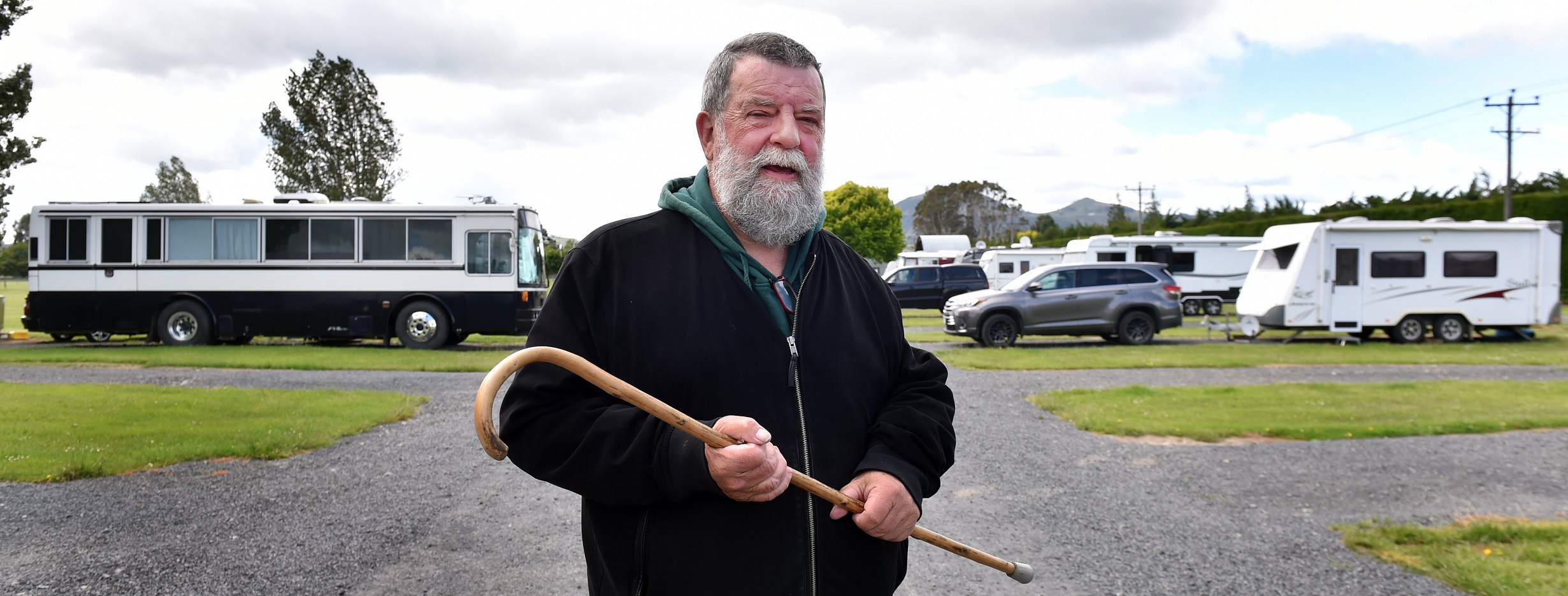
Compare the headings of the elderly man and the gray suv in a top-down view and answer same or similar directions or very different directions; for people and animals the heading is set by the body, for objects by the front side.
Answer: very different directions

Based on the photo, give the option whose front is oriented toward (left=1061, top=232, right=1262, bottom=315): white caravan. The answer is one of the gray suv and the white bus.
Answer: the white bus

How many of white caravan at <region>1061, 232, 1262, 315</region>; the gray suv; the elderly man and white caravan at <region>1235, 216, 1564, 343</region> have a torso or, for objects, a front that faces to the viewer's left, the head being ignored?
3

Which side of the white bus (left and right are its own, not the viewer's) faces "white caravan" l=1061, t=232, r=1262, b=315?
front

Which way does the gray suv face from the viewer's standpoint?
to the viewer's left

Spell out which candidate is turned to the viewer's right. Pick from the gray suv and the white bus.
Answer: the white bus

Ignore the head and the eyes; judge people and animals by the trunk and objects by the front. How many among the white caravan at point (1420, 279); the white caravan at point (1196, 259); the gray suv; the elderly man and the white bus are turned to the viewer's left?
3

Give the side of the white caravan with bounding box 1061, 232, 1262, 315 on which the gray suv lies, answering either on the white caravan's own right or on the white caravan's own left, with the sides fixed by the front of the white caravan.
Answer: on the white caravan's own left

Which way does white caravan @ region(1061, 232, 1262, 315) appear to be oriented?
to the viewer's left

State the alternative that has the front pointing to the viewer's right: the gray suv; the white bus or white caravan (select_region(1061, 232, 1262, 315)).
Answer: the white bus

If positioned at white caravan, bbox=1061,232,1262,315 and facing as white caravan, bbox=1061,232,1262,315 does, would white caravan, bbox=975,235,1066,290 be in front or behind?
in front

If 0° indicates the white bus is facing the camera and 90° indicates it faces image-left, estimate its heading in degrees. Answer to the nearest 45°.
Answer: approximately 270°

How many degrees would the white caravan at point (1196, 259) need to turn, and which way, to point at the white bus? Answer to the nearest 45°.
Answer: approximately 45° to its left

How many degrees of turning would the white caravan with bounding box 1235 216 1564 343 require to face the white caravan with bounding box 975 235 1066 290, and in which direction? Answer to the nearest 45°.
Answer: approximately 45° to its right

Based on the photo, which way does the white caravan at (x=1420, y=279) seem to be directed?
to the viewer's left

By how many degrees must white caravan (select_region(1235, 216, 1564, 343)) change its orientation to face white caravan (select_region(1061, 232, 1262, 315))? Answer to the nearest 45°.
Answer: approximately 45° to its right

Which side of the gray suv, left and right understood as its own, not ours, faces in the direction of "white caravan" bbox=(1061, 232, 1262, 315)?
right

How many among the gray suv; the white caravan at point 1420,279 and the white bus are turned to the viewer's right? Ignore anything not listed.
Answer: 1

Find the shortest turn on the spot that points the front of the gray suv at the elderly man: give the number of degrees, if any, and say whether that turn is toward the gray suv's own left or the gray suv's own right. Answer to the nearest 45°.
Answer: approximately 90° to the gray suv's own left

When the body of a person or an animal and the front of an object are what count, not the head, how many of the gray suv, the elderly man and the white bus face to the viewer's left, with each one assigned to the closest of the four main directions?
1
